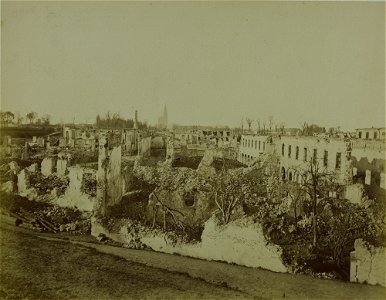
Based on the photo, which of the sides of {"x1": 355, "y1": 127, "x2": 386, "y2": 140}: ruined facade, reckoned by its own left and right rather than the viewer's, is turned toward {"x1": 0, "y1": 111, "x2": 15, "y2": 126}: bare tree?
right

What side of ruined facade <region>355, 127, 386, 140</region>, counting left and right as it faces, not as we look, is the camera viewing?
front

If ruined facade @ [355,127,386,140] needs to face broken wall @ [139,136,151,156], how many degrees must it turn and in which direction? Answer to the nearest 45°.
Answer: approximately 90° to its right

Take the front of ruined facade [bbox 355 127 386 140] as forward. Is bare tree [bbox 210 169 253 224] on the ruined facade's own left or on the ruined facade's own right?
on the ruined facade's own right
